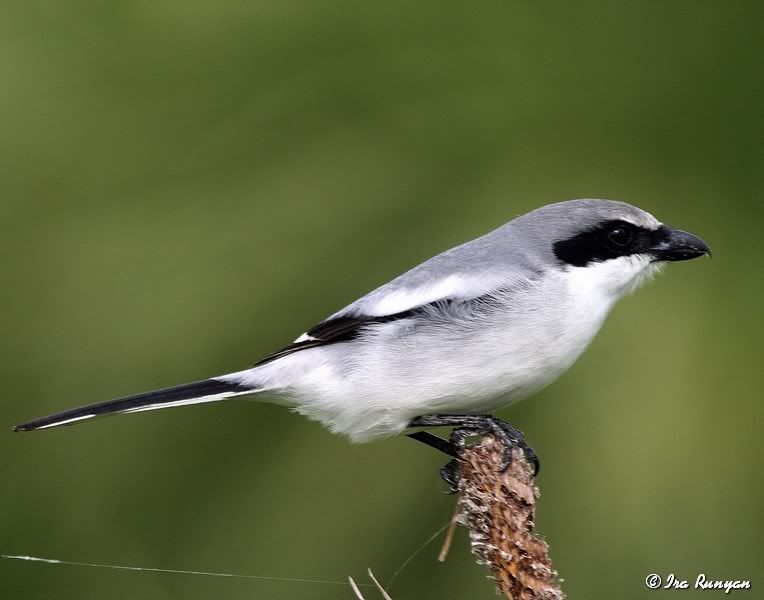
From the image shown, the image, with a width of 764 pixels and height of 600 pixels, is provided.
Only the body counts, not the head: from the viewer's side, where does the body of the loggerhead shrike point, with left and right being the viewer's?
facing to the right of the viewer
